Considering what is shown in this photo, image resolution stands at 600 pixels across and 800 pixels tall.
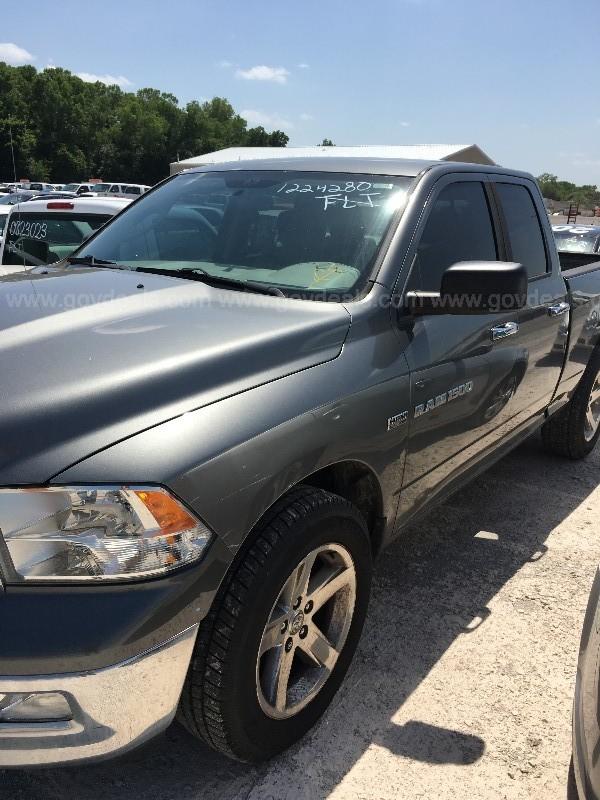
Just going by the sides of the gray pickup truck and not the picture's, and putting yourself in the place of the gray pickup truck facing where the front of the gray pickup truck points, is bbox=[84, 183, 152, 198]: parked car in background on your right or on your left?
on your right

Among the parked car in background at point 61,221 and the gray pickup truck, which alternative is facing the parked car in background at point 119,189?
the parked car in background at point 61,221

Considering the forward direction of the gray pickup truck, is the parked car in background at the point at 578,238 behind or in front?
behind

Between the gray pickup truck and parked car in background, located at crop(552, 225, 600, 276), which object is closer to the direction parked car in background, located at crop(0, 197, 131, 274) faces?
the parked car in background

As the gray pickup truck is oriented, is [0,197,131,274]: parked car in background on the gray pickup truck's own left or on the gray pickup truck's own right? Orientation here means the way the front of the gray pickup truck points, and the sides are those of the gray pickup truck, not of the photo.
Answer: on the gray pickup truck's own right

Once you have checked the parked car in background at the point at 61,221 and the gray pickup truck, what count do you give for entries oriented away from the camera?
1

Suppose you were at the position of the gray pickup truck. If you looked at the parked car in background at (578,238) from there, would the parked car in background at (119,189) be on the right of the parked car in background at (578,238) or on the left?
left

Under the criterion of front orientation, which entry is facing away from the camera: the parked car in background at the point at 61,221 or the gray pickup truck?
the parked car in background

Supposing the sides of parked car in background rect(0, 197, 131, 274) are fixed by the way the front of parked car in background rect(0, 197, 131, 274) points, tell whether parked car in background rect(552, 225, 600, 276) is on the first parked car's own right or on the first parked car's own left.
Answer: on the first parked car's own right

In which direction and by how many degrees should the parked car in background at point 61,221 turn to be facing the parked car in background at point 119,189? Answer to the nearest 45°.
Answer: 0° — it already faces it

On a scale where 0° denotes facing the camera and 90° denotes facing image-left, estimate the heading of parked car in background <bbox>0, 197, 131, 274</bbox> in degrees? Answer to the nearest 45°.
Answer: approximately 180°

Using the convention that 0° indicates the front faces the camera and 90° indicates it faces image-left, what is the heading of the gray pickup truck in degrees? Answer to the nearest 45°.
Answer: approximately 45°

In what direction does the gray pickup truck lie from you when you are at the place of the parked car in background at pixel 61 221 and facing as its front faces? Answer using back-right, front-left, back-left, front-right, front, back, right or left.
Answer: back
